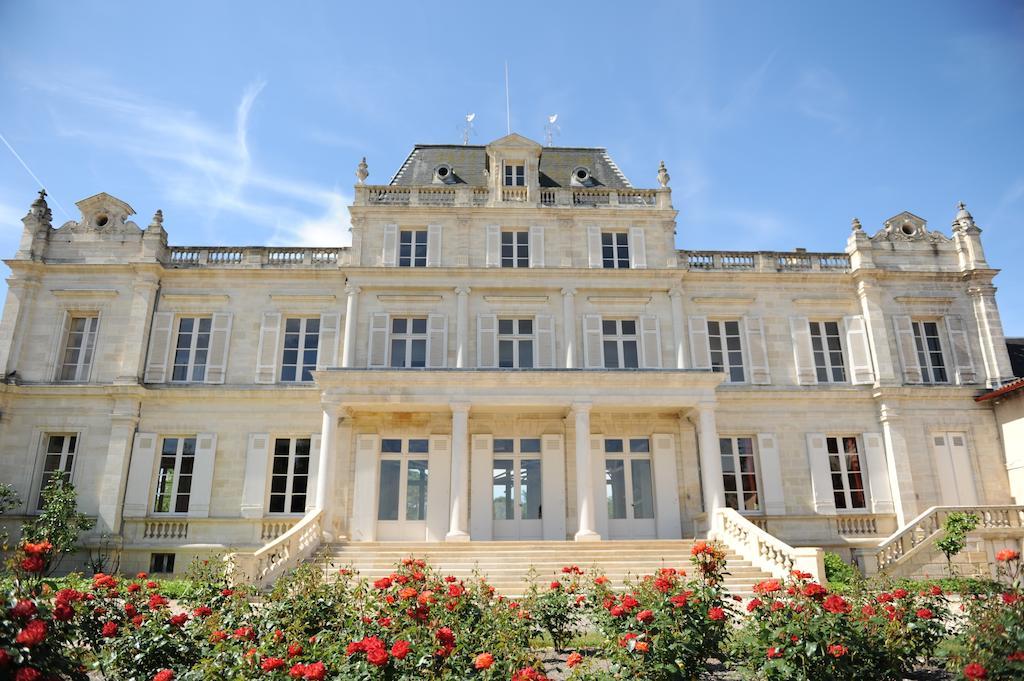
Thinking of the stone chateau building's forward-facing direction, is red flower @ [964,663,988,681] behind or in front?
in front

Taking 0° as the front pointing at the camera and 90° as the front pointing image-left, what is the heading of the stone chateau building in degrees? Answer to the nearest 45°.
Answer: approximately 0°
